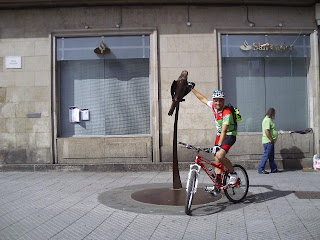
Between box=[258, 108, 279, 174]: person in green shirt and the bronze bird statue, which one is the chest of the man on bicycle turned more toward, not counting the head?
the bronze bird statue

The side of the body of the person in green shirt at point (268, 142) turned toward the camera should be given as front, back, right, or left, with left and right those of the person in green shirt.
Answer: right

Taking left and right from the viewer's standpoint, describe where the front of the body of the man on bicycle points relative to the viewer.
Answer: facing the viewer and to the left of the viewer

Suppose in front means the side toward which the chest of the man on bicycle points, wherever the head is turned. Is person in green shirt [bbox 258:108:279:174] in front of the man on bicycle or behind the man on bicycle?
behind
